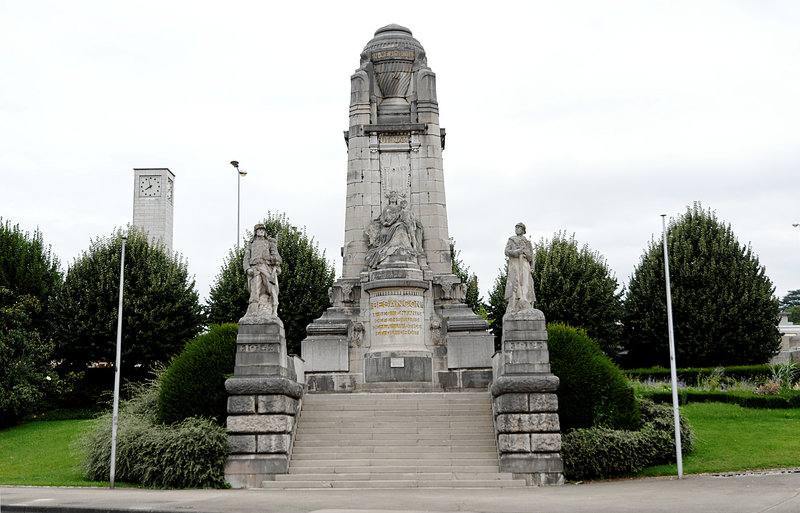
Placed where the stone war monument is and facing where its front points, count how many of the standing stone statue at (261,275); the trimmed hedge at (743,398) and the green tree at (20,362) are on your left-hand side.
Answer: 1

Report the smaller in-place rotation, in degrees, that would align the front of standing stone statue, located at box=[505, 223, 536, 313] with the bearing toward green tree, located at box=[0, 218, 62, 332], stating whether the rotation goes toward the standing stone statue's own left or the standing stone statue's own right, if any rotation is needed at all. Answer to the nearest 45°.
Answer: approximately 135° to the standing stone statue's own right

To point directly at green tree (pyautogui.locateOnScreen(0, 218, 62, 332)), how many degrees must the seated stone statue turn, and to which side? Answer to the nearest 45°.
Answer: approximately 135° to its right

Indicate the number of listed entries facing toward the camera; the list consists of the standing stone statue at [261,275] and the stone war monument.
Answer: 2

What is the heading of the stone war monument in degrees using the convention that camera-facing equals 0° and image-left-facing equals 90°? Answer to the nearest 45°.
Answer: approximately 0°

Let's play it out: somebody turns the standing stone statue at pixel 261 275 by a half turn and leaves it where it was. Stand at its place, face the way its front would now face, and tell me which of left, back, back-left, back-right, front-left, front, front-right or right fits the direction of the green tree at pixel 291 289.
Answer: front

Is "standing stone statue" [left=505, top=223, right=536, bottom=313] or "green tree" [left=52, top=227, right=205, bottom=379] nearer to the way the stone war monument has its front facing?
the standing stone statue

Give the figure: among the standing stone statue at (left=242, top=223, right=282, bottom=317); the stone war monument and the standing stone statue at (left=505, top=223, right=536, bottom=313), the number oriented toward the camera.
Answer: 3

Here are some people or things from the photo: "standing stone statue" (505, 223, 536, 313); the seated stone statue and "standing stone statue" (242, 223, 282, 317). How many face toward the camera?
3

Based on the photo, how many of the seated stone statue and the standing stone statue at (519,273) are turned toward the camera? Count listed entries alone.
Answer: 2

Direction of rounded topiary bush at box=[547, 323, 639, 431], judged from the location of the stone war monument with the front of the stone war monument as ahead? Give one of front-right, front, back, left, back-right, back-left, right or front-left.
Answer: front-left
